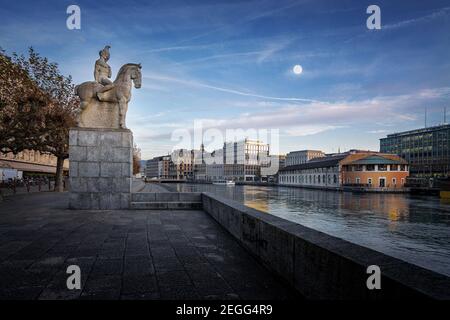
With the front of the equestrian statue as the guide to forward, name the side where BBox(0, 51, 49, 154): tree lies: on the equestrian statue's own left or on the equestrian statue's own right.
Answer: on the equestrian statue's own left

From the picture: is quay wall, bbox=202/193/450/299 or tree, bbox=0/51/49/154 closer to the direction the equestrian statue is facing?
the quay wall

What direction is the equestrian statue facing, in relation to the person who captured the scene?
facing to the right of the viewer

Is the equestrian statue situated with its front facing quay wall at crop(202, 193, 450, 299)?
no
